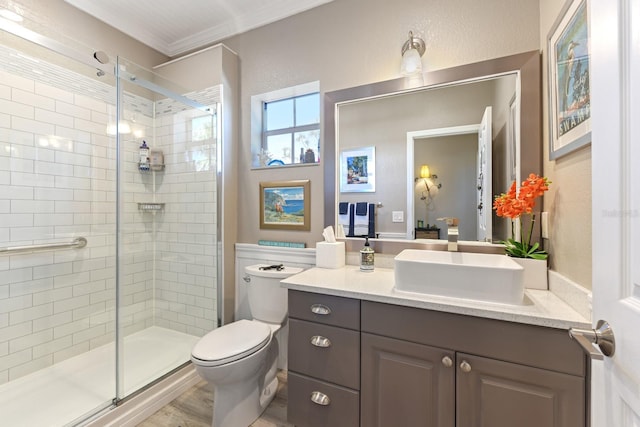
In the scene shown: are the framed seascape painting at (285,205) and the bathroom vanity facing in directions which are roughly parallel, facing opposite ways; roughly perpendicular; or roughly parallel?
roughly parallel

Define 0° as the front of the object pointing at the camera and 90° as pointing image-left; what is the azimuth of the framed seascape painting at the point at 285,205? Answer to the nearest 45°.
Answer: approximately 45°

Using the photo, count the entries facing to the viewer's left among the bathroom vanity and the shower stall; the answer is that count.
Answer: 0

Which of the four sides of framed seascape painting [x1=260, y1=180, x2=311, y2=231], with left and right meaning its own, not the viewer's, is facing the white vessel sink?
left

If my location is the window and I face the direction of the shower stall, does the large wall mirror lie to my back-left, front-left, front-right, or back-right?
back-left

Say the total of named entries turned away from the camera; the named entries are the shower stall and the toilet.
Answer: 0

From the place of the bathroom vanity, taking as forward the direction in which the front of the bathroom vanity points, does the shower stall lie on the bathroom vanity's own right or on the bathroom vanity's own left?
on the bathroom vanity's own right

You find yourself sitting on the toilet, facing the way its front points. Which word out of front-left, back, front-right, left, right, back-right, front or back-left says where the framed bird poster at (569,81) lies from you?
left

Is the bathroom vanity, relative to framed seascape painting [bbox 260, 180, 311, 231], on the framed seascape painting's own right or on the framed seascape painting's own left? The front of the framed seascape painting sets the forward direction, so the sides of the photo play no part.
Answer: on the framed seascape painting's own left

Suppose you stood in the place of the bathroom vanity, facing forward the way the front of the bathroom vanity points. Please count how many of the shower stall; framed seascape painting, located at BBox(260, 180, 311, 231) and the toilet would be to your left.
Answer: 0

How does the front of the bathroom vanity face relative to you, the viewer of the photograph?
facing the viewer

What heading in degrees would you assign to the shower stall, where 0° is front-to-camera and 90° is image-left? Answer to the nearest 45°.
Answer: approximately 315°

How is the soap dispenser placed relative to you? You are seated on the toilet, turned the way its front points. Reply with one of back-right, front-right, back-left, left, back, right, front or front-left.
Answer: back-left

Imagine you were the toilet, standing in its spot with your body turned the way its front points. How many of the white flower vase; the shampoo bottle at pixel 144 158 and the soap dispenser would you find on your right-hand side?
1

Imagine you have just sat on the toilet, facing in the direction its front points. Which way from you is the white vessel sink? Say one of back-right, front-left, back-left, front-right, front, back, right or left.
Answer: left
